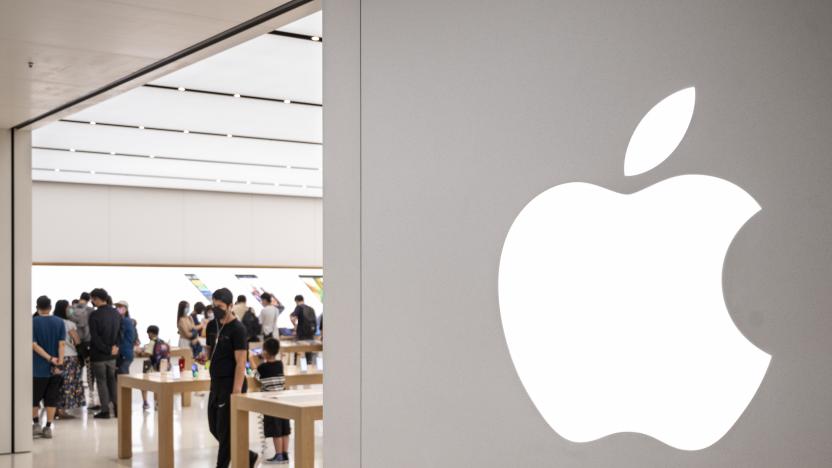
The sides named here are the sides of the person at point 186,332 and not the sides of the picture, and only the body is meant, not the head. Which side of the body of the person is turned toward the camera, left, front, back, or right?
right

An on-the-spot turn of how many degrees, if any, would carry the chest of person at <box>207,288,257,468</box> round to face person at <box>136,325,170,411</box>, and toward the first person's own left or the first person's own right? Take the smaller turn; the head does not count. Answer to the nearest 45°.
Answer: approximately 135° to the first person's own right

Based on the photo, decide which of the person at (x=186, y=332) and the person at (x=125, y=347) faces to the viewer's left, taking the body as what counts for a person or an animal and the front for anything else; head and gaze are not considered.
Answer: the person at (x=125, y=347)

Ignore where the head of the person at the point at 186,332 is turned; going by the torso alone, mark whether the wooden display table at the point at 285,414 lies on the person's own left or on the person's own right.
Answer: on the person's own right

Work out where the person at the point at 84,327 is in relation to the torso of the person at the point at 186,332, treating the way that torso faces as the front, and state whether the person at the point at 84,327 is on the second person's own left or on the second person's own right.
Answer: on the second person's own right

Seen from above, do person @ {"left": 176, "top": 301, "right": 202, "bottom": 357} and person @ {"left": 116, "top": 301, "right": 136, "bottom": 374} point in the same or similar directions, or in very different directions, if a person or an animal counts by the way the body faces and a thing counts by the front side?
very different directions

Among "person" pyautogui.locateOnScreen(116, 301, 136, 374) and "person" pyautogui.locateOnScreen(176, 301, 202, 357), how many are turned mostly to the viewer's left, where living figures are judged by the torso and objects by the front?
1

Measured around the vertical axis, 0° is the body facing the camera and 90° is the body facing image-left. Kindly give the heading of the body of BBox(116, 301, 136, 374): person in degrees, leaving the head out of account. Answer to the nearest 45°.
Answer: approximately 90°

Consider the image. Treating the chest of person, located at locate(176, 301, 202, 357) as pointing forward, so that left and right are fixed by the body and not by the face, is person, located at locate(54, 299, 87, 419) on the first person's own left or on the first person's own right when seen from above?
on the first person's own right

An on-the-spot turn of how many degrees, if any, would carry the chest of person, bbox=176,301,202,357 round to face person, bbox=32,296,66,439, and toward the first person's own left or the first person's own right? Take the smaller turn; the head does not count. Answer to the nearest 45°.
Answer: approximately 90° to the first person's own right
